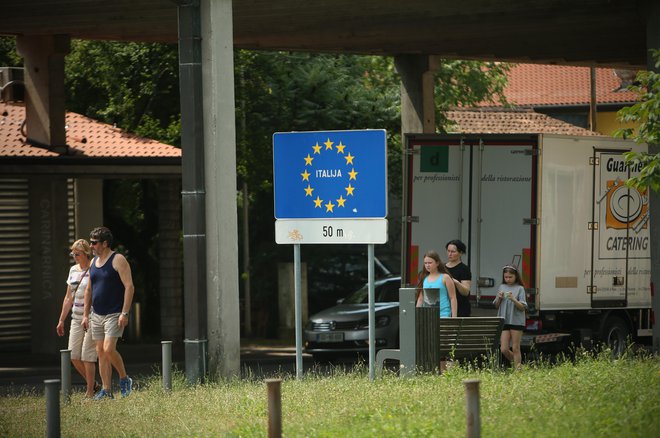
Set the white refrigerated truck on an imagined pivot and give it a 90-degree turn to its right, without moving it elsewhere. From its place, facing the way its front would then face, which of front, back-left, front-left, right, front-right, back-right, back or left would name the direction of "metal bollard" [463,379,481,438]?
front-right

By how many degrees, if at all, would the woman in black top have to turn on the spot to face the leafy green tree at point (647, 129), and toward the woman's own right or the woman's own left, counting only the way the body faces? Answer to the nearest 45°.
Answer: approximately 90° to the woman's own left

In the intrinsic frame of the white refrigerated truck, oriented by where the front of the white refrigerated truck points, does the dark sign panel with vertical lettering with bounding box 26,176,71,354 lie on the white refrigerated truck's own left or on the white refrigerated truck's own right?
on the white refrigerated truck's own left

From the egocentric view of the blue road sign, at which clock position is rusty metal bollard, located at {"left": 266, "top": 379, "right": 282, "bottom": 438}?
The rusty metal bollard is roughly at 12 o'clock from the blue road sign.

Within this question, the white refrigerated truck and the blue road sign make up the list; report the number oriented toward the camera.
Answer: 1

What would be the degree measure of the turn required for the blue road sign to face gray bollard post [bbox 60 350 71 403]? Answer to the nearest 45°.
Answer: approximately 90° to its right

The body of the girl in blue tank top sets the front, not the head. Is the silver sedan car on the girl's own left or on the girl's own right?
on the girl's own right

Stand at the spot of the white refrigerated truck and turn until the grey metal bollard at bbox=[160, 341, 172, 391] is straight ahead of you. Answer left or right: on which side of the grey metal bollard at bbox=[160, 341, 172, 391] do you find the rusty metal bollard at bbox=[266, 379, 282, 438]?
left

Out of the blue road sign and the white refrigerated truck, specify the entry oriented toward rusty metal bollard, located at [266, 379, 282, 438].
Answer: the blue road sign
